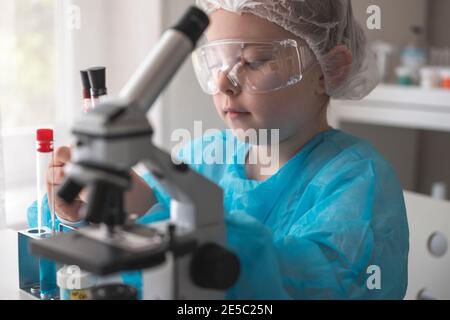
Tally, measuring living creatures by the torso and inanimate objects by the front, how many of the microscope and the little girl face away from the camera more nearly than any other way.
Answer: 0

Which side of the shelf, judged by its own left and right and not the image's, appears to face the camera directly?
front

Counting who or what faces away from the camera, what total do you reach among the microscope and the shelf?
0

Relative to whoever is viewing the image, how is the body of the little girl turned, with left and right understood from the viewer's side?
facing the viewer and to the left of the viewer

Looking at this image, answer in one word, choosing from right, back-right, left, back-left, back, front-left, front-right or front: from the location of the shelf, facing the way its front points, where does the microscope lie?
front

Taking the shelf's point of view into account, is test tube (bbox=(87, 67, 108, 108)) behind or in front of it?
in front
